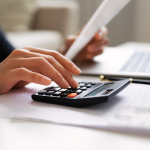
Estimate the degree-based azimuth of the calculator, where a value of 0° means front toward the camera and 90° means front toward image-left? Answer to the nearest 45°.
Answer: approximately 90°
